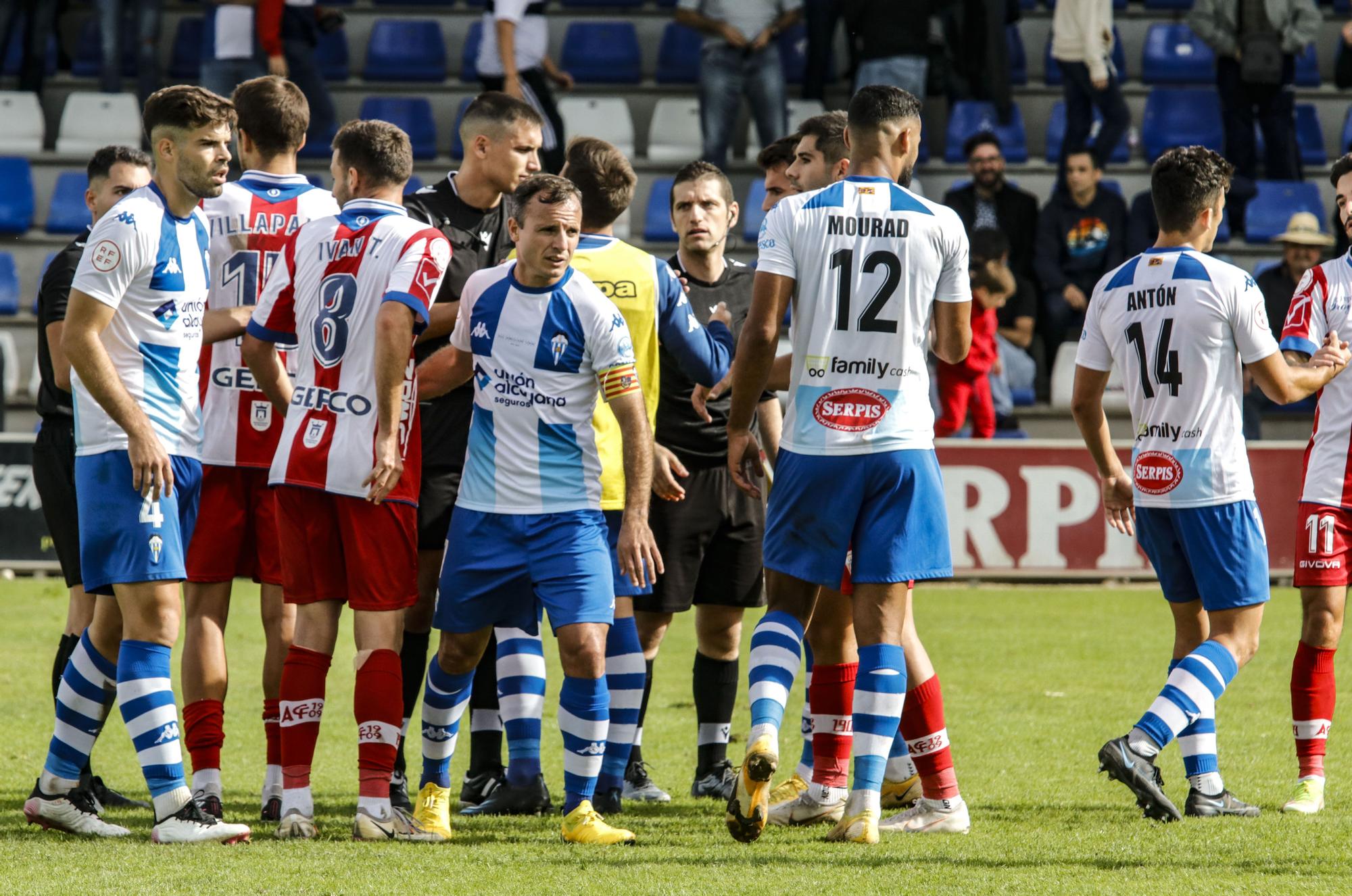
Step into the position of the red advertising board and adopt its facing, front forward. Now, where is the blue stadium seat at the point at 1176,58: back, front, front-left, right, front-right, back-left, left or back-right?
back

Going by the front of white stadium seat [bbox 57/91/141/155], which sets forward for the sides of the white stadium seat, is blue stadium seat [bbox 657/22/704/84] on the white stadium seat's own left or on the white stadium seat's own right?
on the white stadium seat's own left

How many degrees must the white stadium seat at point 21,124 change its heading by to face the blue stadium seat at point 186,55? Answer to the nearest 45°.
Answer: approximately 90° to its left

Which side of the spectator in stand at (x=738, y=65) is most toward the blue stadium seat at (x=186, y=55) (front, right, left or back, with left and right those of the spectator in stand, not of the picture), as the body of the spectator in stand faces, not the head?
right

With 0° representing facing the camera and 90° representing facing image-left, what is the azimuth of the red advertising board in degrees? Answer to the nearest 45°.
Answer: approximately 0°

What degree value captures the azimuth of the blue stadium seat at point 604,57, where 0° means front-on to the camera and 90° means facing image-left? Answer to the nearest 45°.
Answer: approximately 0°

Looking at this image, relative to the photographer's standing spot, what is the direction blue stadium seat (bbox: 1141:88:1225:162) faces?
facing the viewer

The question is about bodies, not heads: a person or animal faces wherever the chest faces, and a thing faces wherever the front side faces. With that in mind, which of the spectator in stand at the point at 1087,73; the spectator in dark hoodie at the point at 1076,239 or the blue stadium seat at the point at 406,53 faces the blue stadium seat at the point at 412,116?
the blue stadium seat at the point at 406,53

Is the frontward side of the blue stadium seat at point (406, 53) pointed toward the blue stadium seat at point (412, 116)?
yes

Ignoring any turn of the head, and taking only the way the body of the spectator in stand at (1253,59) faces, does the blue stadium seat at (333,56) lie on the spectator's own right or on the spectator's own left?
on the spectator's own right

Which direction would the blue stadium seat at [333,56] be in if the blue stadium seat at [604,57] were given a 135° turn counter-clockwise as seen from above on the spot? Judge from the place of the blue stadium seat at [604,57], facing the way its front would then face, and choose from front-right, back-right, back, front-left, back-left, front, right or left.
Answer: back-left

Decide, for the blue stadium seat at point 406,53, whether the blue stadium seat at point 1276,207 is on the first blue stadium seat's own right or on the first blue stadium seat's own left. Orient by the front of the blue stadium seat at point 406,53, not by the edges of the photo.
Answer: on the first blue stadium seat's own left
